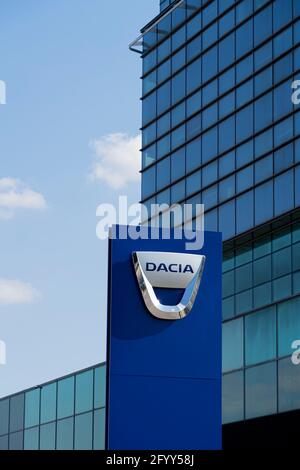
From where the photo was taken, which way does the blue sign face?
toward the camera
